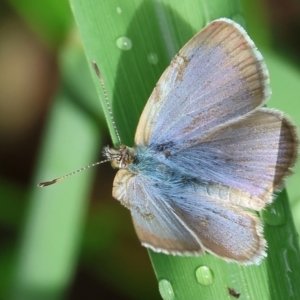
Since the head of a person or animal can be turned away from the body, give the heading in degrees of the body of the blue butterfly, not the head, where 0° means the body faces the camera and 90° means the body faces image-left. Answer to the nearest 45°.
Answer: approximately 90°
